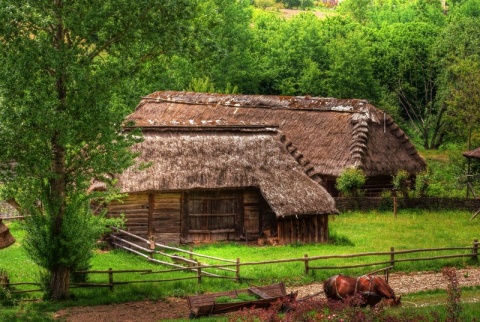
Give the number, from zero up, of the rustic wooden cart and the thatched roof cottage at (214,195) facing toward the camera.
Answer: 1

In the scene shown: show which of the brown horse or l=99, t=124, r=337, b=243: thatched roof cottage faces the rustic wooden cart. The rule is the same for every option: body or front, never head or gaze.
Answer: the thatched roof cottage

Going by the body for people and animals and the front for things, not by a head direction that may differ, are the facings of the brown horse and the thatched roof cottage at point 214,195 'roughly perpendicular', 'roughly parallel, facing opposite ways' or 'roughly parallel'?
roughly perpendicular

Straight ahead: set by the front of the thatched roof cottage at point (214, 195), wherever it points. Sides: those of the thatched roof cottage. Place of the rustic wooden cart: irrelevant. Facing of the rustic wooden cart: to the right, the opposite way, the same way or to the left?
to the left

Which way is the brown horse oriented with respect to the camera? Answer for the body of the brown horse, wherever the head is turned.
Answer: to the viewer's right

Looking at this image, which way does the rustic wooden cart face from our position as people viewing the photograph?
facing to the right of the viewer

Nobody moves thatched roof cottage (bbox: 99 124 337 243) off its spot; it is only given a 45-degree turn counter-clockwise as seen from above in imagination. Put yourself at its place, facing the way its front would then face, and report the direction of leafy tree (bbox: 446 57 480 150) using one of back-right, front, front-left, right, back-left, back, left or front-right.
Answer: left

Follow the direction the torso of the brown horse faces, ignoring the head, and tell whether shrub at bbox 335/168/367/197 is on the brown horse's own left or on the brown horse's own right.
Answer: on the brown horse's own left
